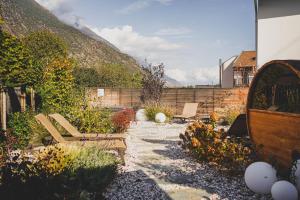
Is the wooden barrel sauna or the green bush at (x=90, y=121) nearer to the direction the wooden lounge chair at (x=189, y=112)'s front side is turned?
the green bush

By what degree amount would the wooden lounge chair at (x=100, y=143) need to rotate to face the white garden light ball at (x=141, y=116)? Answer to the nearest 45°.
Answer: approximately 90° to its left

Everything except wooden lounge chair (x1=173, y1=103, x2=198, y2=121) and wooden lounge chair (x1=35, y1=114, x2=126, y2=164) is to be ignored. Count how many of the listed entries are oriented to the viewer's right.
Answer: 1

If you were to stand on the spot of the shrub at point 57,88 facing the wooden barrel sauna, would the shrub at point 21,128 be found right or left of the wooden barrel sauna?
right

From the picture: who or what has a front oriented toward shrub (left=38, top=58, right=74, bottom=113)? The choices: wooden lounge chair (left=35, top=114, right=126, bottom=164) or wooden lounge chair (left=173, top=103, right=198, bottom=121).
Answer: wooden lounge chair (left=173, top=103, right=198, bottom=121)

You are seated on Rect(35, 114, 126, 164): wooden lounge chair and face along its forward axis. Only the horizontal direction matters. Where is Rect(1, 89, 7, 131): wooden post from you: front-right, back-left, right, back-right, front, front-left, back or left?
back-left

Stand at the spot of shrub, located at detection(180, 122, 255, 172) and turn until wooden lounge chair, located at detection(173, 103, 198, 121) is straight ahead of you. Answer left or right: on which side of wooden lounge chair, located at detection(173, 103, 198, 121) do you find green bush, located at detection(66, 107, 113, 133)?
left

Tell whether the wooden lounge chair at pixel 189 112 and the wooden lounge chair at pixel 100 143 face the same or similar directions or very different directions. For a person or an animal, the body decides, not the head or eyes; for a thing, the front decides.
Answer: very different directions

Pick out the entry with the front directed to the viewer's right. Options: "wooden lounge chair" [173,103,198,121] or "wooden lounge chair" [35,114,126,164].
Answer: "wooden lounge chair" [35,114,126,164]

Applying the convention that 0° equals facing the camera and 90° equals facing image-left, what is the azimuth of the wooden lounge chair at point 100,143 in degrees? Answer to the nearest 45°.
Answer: approximately 270°

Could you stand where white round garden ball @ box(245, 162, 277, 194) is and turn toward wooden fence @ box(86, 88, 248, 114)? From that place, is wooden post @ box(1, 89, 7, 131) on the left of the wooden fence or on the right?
left
